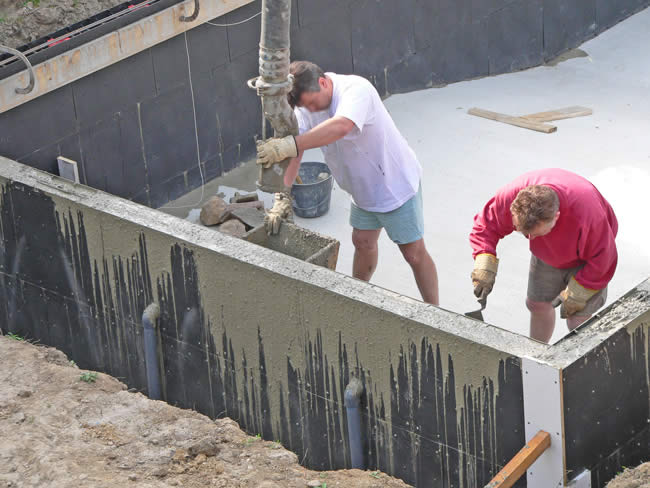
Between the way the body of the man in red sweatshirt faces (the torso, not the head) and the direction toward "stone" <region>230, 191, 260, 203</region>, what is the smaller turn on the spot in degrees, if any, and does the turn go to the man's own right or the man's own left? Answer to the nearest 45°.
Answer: approximately 90° to the man's own right

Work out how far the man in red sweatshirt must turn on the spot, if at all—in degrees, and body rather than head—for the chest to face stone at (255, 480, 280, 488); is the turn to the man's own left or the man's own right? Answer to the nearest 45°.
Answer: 0° — they already face it

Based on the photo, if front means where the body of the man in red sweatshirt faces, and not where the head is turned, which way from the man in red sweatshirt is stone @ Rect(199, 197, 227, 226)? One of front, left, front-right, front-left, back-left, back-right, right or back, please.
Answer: right

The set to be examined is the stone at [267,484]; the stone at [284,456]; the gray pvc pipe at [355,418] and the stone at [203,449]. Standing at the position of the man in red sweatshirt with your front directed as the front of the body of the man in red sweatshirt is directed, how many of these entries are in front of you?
4

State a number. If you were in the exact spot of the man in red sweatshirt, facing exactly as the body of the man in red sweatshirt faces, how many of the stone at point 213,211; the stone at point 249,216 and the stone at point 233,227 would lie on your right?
3

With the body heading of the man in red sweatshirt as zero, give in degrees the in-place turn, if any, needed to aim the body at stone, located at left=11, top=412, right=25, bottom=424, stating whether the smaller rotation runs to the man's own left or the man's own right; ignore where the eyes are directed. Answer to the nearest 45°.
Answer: approximately 45° to the man's own right

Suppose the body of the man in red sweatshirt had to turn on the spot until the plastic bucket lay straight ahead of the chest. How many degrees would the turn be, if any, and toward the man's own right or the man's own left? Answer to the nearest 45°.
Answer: approximately 90° to the man's own right

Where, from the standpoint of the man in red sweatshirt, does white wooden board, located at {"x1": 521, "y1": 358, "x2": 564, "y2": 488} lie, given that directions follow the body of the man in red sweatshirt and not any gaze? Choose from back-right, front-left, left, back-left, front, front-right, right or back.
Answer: front-left

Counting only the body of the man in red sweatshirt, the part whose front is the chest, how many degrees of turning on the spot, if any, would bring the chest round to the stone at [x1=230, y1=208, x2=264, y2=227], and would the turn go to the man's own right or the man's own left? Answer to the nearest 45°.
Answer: approximately 90° to the man's own right

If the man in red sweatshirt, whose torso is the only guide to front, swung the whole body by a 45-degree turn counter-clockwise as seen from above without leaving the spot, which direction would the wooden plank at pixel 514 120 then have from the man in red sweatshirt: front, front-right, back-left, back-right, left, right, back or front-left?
back

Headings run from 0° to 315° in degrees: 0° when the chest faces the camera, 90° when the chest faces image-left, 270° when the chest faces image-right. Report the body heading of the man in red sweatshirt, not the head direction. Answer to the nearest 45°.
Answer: approximately 45°

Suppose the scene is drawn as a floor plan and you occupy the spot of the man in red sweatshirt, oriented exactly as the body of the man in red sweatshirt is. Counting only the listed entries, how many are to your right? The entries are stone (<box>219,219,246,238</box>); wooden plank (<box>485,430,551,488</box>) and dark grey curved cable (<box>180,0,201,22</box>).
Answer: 2

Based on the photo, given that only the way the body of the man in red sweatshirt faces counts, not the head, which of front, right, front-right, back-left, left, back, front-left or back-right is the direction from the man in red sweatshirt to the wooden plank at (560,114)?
back-right

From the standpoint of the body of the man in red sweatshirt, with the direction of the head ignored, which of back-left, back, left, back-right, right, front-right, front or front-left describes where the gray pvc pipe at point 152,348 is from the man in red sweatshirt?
front-right
